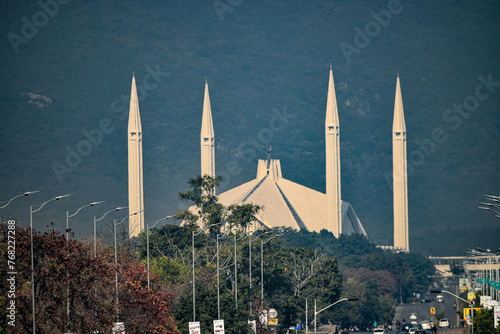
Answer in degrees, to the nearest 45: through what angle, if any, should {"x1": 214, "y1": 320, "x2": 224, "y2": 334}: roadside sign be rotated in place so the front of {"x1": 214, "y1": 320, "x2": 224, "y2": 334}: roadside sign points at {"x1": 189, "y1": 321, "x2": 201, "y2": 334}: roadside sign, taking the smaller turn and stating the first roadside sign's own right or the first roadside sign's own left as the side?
approximately 45° to the first roadside sign's own right

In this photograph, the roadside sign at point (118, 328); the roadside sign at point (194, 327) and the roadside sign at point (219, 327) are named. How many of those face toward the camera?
3

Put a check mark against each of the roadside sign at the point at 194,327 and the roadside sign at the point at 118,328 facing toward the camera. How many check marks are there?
2

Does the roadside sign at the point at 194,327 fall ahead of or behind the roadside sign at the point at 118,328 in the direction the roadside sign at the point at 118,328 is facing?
behind

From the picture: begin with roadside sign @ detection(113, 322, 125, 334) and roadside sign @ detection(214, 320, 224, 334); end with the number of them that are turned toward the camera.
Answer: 2

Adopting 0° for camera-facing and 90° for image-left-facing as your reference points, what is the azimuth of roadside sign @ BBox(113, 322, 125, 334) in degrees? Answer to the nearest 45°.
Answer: approximately 0°

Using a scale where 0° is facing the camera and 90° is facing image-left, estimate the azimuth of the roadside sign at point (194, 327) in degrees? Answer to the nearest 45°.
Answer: approximately 0°
